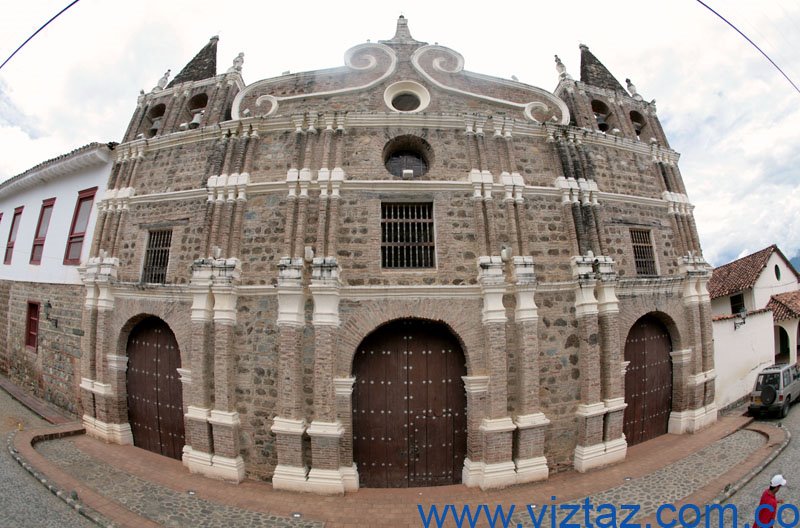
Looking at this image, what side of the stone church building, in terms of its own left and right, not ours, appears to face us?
front

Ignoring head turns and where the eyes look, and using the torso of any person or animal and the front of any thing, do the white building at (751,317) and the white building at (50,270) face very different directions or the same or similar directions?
same or similar directions

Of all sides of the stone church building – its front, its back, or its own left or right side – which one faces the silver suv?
left

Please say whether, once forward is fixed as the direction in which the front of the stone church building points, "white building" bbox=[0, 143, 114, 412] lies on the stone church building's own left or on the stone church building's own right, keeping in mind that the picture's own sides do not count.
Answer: on the stone church building's own right

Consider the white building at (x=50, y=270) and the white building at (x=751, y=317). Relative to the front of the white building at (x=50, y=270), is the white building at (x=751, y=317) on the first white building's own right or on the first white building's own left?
on the first white building's own left

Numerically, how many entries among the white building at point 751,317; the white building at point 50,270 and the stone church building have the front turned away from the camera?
0

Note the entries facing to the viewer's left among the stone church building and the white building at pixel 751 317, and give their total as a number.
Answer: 0
